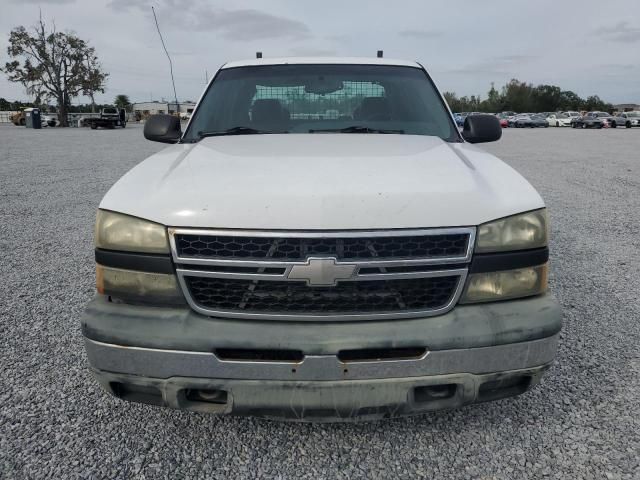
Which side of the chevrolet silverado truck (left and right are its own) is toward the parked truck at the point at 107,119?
back

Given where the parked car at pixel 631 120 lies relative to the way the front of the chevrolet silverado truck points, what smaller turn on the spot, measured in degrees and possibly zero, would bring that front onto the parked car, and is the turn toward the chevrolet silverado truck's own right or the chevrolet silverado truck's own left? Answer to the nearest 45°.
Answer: approximately 135° to the chevrolet silverado truck's own left

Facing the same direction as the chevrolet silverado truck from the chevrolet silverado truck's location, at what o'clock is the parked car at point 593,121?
The parked car is roughly at 7 o'clock from the chevrolet silverado truck.

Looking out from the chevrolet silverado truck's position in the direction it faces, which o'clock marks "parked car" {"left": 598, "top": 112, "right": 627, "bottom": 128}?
The parked car is roughly at 7 o'clock from the chevrolet silverado truck.

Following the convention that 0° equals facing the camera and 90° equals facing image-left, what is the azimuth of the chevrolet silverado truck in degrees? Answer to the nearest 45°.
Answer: approximately 0°
